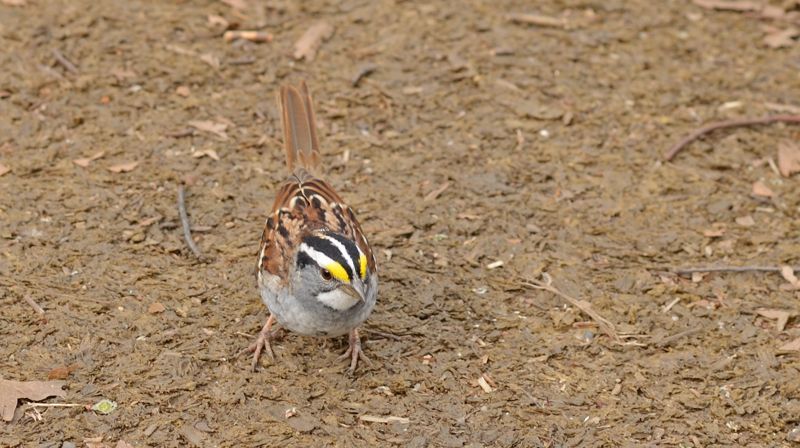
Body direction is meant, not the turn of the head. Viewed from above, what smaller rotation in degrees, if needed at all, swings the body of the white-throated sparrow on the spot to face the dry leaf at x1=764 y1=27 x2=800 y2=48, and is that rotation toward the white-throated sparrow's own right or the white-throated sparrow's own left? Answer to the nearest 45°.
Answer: approximately 135° to the white-throated sparrow's own left

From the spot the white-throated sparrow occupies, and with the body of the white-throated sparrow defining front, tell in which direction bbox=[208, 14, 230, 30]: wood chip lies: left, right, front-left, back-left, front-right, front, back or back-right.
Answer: back

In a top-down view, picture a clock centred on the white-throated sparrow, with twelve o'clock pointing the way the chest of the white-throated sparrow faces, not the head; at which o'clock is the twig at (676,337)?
The twig is roughly at 9 o'clock from the white-throated sparrow.

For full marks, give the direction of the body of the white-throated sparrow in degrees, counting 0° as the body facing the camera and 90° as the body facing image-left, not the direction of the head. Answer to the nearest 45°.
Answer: approximately 0°

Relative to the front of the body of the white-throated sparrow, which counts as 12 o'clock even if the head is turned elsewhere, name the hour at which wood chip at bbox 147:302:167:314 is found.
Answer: The wood chip is roughly at 4 o'clock from the white-throated sparrow.

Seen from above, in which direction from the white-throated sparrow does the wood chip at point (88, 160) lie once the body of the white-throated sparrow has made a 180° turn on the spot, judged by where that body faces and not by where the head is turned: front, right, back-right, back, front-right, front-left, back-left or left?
front-left

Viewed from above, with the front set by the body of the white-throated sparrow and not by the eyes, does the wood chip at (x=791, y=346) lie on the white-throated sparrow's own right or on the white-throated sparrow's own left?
on the white-throated sparrow's own left

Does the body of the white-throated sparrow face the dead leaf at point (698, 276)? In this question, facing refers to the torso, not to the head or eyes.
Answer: no

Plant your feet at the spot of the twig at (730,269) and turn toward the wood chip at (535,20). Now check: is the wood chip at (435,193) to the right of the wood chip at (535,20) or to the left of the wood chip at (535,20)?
left

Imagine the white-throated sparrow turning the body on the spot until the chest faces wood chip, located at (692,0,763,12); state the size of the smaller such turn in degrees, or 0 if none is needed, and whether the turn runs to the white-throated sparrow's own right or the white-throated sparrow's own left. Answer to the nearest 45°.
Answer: approximately 135° to the white-throated sparrow's own left

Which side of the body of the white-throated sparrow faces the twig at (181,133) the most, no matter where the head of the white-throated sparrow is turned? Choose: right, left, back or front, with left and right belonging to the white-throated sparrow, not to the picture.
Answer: back

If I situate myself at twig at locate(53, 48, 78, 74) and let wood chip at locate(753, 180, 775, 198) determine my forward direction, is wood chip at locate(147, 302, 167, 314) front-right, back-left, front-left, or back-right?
front-right

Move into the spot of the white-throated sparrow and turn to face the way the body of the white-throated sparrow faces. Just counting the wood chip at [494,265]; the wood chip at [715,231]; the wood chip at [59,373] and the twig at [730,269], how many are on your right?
1

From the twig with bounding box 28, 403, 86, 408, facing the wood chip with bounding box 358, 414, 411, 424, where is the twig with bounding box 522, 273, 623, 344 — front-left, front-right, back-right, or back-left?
front-left

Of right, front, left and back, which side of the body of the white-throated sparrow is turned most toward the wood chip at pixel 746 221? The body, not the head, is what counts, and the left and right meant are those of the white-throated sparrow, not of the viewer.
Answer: left

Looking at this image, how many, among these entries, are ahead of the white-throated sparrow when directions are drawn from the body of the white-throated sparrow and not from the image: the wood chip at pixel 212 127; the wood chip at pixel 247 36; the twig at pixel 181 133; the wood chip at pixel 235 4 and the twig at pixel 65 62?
0

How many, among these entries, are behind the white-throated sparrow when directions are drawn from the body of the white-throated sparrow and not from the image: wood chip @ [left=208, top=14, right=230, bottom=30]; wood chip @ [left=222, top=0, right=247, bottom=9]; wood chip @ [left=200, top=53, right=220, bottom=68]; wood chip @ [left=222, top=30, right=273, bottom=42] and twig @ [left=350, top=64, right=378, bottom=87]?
5

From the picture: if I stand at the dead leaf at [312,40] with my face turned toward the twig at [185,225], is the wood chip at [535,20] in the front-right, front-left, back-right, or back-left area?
back-left

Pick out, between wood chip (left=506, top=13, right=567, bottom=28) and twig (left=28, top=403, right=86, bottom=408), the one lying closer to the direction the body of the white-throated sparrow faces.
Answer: the twig
